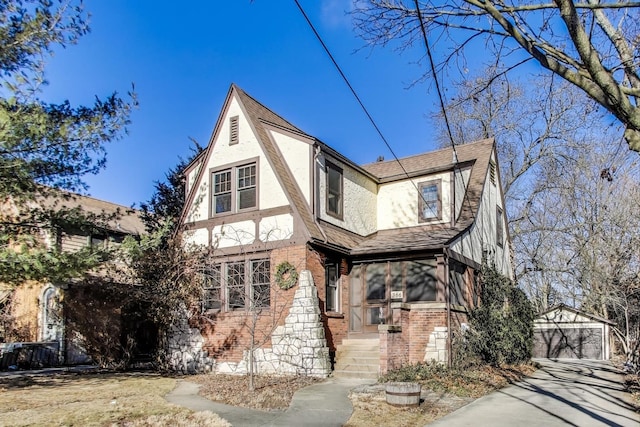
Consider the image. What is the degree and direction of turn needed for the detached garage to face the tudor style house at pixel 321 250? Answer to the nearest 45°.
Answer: approximately 45° to its right

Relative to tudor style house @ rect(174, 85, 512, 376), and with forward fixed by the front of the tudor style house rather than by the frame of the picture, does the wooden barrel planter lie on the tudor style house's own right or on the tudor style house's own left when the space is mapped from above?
on the tudor style house's own left

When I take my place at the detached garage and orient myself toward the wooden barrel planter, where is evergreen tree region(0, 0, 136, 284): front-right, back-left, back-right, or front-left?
front-right

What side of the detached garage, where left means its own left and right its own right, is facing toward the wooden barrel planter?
front

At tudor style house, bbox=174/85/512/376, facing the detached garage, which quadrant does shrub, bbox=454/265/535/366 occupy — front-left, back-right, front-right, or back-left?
front-right

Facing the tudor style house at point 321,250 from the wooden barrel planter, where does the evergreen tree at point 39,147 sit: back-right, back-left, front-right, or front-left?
front-left

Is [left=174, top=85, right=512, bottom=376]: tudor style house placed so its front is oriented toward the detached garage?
no

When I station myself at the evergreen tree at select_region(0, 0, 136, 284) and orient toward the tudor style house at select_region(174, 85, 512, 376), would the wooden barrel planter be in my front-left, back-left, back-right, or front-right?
front-right

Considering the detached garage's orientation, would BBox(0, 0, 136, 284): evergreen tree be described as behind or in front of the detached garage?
in front

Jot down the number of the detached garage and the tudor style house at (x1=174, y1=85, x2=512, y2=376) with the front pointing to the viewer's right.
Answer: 0

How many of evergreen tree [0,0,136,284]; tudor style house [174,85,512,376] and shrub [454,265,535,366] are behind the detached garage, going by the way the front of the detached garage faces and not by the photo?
0

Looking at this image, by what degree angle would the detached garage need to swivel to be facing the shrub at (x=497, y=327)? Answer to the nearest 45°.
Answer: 0° — it already faces it

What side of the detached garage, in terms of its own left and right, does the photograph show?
front

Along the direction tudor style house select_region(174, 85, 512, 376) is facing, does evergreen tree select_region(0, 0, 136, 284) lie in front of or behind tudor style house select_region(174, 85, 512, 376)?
in front
